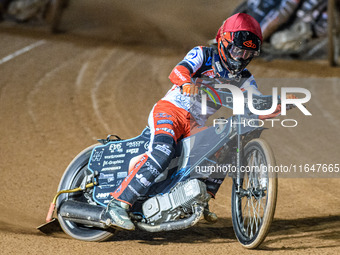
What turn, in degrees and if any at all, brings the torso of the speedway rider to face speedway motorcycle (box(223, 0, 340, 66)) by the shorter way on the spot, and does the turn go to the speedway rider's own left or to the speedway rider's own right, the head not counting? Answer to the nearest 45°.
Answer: approximately 135° to the speedway rider's own left

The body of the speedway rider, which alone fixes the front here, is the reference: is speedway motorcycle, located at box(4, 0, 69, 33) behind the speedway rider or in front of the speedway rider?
behind

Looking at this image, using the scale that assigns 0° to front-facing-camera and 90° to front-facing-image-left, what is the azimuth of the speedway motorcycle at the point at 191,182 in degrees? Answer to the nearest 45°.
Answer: approximately 315°

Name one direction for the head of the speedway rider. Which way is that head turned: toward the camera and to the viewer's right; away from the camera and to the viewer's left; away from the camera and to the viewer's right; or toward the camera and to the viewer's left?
toward the camera and to the viewer's right

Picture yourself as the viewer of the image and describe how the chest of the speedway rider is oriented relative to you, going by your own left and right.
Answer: facing the viewer and to the right of the viewer

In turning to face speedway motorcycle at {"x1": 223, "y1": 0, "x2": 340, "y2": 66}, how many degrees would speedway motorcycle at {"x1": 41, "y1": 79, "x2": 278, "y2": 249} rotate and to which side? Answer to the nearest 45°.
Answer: approximately 135° to its left

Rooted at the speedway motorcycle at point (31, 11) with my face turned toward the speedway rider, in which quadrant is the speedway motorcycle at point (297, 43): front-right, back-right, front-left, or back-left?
front-left

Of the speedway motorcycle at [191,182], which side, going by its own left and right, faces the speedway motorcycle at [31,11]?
back
